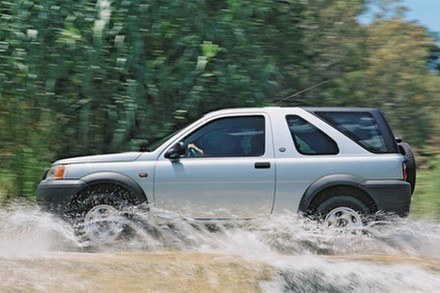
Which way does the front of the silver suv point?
to the viewer's left
